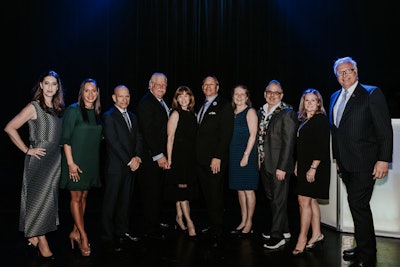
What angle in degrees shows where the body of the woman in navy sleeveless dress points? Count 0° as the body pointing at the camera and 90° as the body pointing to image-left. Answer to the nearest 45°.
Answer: approximately 45°

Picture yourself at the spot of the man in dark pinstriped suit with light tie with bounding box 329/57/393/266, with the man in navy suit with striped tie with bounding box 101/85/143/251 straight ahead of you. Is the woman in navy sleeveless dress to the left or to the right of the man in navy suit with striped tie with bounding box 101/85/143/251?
right

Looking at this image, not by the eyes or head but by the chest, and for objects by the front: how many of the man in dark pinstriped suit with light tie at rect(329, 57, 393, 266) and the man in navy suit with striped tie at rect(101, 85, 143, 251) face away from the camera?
0

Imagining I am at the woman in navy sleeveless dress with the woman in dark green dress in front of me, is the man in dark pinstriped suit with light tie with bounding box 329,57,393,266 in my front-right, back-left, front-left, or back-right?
back-left

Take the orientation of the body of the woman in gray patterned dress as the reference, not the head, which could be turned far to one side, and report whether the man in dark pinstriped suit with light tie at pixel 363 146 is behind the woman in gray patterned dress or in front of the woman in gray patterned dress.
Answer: in front

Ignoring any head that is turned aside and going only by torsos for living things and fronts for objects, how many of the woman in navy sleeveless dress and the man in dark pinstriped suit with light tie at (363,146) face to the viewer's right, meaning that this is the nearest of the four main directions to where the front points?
0

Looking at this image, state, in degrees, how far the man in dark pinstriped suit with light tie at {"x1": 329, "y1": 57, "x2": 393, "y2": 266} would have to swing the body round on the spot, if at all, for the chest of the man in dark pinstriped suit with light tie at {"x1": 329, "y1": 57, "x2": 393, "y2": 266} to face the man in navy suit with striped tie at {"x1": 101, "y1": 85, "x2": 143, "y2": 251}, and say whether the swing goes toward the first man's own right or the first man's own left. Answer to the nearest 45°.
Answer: approximately 45° to the first man's own right

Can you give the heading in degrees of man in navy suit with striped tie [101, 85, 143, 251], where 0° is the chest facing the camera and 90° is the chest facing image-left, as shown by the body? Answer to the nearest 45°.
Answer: approximately 315°
